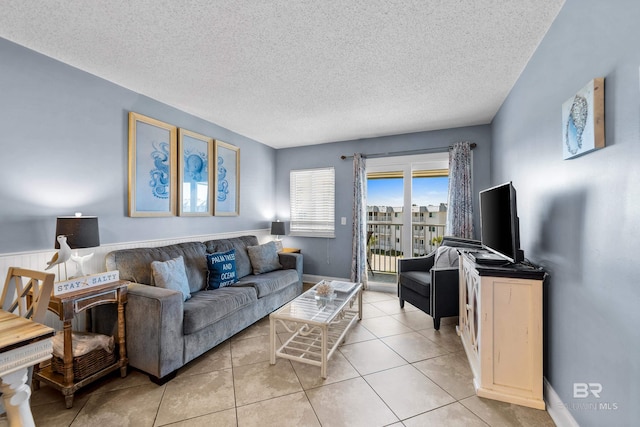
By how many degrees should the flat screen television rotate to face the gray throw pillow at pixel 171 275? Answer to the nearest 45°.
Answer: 0° — it already faces it

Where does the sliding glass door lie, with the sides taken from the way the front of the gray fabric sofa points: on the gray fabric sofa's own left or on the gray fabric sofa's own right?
on the gray fabric sofa's own left

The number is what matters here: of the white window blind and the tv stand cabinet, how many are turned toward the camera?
1

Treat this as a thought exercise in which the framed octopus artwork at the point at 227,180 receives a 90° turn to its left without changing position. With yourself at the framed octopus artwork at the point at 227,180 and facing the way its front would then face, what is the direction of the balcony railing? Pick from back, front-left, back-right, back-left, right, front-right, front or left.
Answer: front-right

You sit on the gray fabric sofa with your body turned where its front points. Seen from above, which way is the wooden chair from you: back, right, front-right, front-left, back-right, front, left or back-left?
right

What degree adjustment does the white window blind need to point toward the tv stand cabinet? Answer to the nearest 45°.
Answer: approximately 45° to its left

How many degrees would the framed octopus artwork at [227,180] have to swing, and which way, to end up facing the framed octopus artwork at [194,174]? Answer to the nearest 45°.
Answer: approximately 90° to its right

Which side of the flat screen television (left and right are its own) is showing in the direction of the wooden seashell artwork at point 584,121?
left
